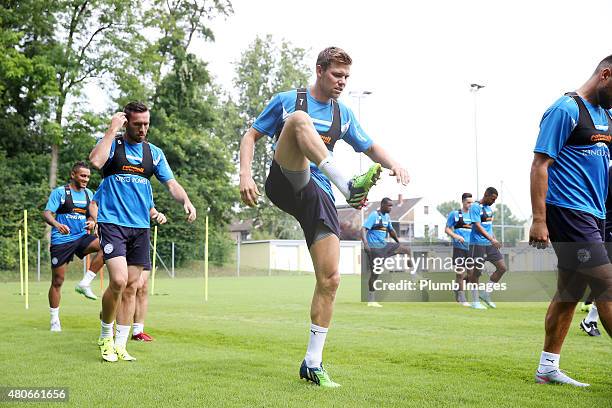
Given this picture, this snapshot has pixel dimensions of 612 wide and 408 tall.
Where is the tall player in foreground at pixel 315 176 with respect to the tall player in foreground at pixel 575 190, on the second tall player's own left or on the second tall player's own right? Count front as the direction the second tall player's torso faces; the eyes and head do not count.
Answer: on the second tall player's own right

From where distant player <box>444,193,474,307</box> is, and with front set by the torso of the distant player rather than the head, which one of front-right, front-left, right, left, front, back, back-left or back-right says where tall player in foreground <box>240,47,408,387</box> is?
front-right

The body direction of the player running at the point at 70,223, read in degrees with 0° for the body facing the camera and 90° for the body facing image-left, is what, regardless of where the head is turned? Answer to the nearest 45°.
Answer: approximately 315°

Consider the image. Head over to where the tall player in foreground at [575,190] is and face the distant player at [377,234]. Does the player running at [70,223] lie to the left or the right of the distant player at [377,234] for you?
left

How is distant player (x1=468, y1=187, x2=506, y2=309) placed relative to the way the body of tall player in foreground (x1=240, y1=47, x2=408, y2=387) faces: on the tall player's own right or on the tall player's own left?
on the tall player's own left

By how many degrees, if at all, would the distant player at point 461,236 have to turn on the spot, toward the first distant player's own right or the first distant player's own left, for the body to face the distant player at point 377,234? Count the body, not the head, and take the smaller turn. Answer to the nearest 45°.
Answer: approximately 135° to the first distant player's own right
